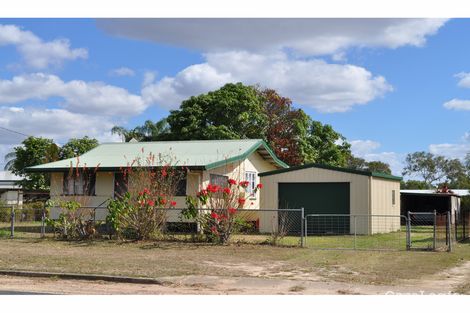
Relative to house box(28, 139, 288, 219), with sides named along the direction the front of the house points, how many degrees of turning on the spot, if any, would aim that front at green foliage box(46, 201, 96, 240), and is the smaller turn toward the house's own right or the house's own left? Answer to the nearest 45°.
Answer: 0° — it already faces it

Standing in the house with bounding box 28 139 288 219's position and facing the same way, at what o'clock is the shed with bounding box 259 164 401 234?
The shed is roughly at 8 o'clock from the house.

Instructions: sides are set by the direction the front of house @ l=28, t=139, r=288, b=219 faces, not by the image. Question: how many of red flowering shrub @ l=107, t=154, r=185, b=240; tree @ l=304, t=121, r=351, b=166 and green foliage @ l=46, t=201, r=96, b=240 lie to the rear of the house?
1

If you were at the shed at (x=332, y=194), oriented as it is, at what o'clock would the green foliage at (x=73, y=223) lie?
The green foliage is roughly at 2 o'clock from the shed.

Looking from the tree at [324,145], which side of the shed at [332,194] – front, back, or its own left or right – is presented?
back

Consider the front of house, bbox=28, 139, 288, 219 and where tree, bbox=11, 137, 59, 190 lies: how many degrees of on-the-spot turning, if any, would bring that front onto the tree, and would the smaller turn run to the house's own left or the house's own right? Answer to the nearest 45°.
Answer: approximately 90° to the house's own right

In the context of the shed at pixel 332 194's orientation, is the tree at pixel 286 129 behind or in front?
behind

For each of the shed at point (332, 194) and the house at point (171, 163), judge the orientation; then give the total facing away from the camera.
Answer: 0

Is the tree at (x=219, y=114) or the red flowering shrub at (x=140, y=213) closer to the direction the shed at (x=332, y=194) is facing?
the red flowering shrub

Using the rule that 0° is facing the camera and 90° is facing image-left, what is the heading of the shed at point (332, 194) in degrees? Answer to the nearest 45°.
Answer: approximately 0°

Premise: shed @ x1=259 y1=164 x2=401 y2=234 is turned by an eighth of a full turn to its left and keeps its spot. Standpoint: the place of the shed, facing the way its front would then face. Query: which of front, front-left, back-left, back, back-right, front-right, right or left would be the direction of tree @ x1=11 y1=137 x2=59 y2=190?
back

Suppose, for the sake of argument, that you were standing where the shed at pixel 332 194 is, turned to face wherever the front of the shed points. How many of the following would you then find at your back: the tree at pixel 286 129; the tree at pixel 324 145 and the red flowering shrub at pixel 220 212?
2

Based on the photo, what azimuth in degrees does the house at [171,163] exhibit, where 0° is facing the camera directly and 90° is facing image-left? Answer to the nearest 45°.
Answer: approximately 45°

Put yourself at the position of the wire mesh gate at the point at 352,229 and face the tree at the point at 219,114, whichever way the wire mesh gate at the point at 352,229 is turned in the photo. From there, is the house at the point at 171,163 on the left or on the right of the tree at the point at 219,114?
left
